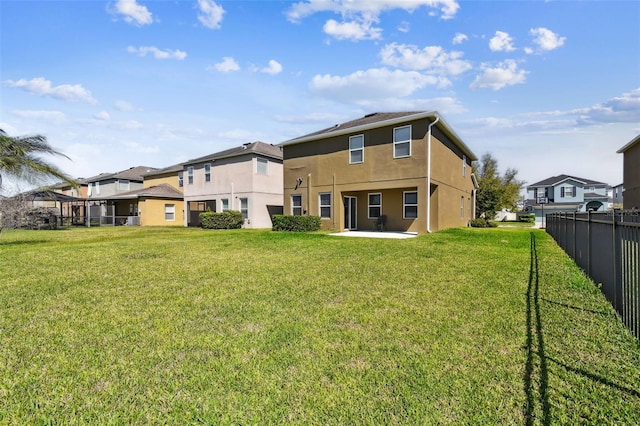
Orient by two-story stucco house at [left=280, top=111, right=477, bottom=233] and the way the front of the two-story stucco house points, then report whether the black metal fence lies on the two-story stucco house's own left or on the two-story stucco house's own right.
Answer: on the two-story stucco house's own right

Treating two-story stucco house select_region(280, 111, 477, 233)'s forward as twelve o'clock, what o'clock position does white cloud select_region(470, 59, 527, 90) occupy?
The white cloud is roughly at 1 o'clock from the two-story stucco house.

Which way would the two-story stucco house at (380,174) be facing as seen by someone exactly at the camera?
facing away from the viewer and to the right of the viewer

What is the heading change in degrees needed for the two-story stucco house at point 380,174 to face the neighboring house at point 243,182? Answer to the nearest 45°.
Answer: approximately 90° to its left
